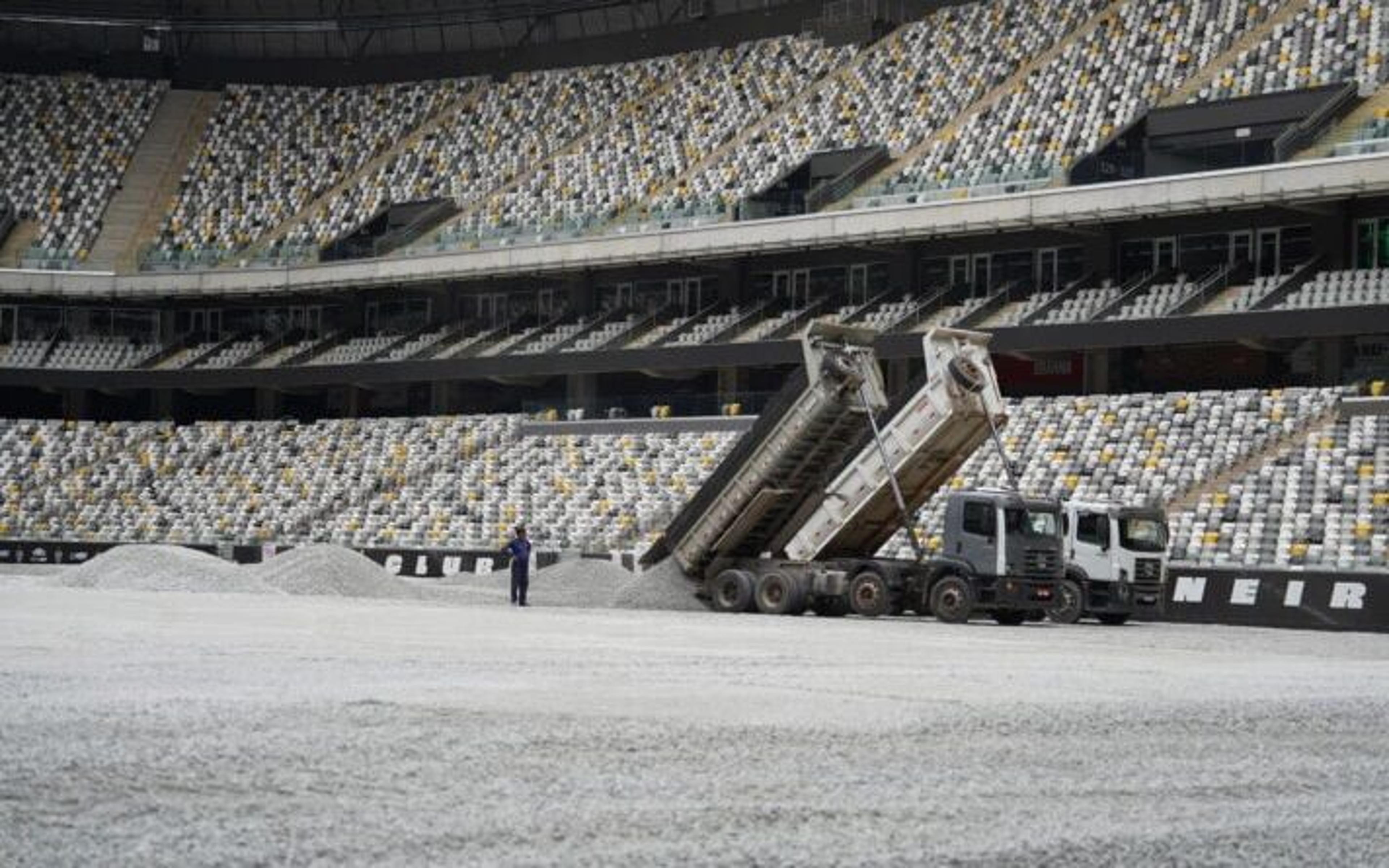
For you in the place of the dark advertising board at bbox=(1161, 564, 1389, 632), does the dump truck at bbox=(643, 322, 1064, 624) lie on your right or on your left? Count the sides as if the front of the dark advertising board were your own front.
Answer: on your right

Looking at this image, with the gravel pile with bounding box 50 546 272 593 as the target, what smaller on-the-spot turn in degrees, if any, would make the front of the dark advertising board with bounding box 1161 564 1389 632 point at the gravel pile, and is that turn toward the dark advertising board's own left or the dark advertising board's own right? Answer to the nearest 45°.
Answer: approximately 90° to the dark advertising board's own right

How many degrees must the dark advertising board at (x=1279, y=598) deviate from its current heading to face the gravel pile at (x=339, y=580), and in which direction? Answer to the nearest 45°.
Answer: approximately 90° to its right

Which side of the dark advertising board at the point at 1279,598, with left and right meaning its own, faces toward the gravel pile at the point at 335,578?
right

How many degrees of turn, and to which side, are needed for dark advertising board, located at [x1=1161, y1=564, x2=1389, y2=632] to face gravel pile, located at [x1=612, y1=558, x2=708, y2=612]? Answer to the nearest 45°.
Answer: approximately 90° to its right

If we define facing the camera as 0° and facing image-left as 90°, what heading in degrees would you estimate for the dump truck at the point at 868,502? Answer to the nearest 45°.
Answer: approximately 315°

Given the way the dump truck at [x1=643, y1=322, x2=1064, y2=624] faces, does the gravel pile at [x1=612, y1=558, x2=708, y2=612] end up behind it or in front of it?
behind
